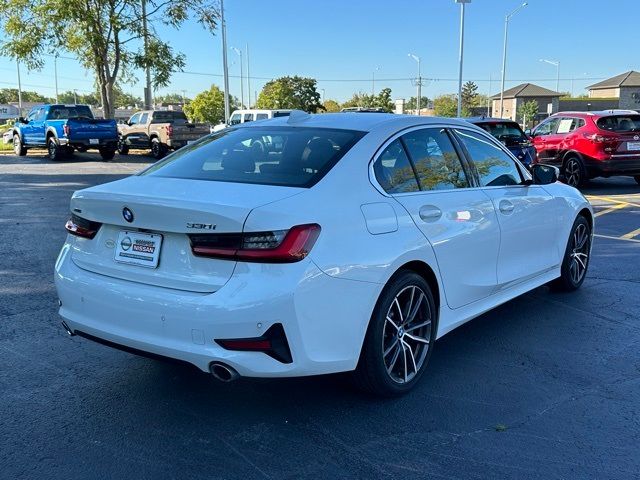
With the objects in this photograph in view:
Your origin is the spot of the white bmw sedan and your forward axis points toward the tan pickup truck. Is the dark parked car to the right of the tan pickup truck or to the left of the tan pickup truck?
right

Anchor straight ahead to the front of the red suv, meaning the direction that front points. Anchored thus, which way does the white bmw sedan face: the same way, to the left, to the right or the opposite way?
to the right

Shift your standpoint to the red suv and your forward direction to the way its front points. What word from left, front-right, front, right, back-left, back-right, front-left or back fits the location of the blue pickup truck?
front-left

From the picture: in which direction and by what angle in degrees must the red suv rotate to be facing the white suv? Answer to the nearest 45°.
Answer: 0° — it already faces it

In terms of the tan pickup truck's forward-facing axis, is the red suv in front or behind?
behind

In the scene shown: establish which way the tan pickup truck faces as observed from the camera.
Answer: facing away from the viewer and to the left of the viewer

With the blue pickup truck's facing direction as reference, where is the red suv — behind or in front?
behind

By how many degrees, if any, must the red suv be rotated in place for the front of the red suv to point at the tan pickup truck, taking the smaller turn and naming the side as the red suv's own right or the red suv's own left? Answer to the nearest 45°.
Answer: approximately 45° to the red suv's own left

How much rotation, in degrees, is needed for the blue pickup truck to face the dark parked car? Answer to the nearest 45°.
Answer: approximately 180°

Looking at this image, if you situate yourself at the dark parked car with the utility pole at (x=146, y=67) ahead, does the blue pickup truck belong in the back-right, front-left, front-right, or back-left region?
front-left

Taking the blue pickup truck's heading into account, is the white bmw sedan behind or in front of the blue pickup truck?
behind

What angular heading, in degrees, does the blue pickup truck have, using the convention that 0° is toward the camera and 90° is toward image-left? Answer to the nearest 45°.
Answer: approximately 135°

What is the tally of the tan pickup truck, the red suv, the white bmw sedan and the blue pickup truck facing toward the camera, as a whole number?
0

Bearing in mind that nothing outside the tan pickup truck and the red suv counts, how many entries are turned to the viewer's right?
0

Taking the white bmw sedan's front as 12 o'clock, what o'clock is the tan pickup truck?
The tan pickup truck is roughly at 10 o'clock from the white bmw sedan.

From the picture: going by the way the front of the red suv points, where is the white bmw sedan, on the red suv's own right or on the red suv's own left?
on the red suv's own left

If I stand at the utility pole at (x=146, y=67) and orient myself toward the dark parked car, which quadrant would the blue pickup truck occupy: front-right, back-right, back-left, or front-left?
front-right

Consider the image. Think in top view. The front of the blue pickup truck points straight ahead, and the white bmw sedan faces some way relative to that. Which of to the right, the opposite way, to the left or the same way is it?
to the right
